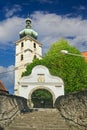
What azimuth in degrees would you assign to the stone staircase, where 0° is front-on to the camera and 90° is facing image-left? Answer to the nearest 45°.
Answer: approximately 0°

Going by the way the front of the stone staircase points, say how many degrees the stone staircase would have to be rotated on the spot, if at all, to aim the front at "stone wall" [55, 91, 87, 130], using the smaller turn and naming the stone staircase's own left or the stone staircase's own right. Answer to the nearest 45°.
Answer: approximately 90° to the stone staircase's own left

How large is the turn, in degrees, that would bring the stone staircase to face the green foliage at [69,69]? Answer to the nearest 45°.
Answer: approximately 180°
